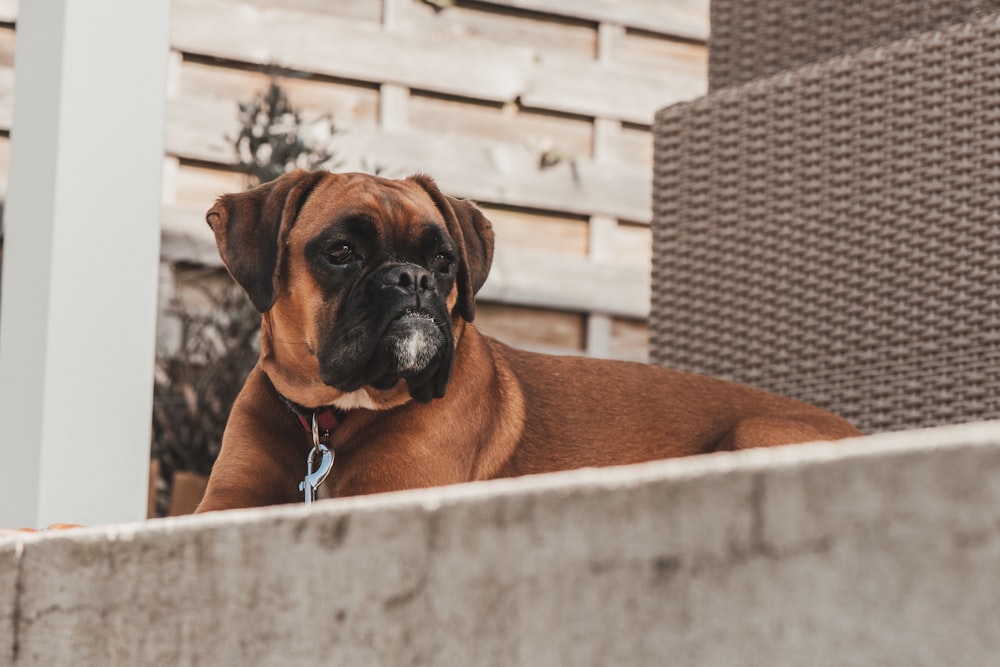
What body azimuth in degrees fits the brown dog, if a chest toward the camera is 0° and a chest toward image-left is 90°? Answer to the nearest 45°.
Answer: approximately 45°

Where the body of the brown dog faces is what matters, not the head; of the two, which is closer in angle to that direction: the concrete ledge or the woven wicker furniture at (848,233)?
the concrete ledge

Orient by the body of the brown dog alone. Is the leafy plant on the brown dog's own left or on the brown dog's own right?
on the brown dog's own right

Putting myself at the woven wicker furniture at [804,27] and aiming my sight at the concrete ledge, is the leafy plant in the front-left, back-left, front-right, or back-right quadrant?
back-right

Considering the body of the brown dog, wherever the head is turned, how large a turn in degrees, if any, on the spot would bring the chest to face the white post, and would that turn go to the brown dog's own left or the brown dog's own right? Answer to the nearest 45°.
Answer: approximately 45° to the brown dog's own right

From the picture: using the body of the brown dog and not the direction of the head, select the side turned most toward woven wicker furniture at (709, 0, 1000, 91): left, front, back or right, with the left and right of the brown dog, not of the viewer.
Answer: back

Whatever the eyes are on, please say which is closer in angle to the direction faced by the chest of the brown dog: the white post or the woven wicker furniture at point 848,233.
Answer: the white post
